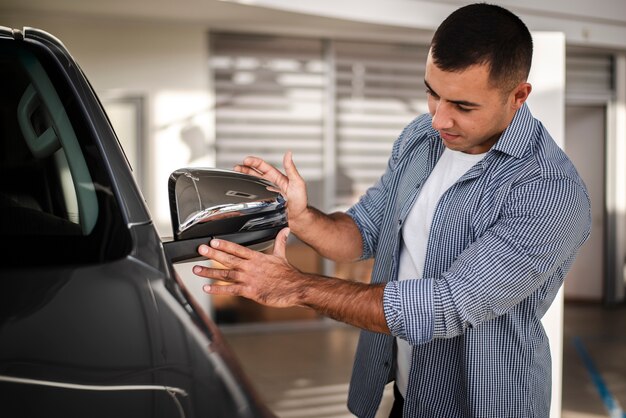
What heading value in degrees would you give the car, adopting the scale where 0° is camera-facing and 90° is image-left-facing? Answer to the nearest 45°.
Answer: approximately 0°

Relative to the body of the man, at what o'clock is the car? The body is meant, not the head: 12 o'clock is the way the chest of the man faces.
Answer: The car is roughly at 12 o'clock from the man.

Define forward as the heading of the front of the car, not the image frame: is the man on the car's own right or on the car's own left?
on the car's own left

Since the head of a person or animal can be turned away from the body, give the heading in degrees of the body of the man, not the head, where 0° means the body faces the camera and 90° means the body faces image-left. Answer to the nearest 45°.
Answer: approximately 45°
